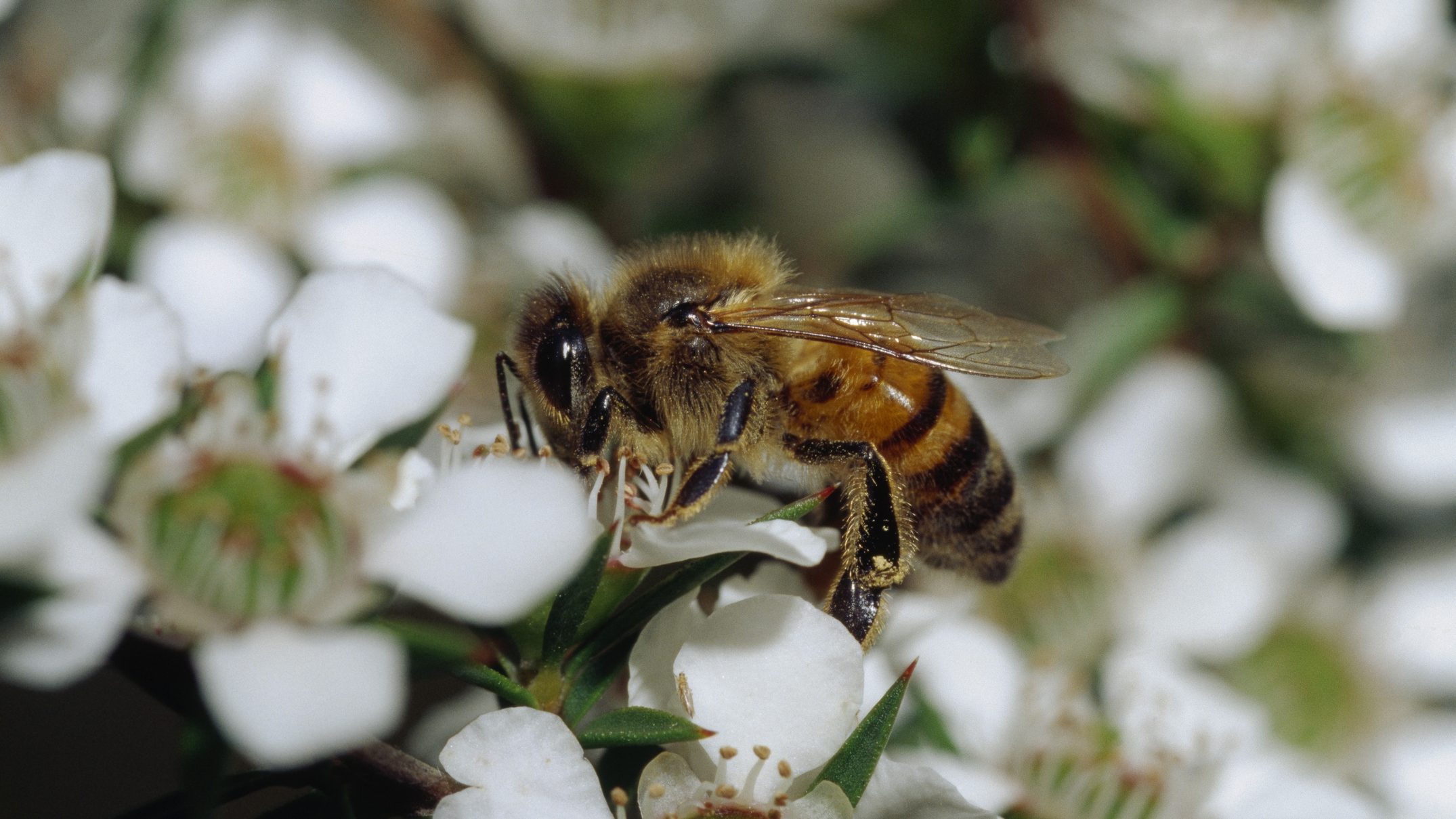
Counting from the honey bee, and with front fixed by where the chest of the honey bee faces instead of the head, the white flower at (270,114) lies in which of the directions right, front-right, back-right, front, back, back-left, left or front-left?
front-right

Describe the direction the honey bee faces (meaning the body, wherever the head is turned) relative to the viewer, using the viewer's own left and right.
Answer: facing to the left of the viewer
